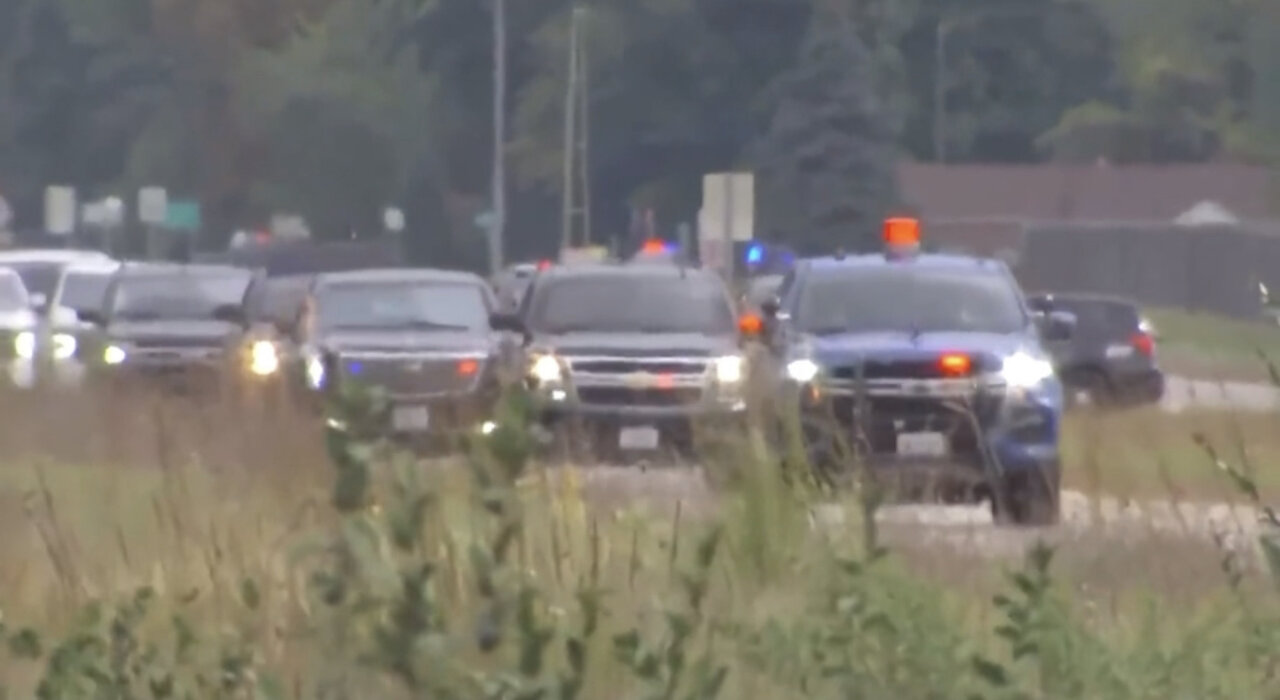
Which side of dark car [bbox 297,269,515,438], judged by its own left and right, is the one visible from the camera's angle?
front

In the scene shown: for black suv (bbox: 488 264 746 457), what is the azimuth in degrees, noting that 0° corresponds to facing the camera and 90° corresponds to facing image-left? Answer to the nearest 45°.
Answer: approximately 0°

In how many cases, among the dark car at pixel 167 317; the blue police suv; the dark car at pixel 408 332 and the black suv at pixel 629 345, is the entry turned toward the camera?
4

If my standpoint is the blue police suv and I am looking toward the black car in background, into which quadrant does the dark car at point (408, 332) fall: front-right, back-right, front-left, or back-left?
front-left

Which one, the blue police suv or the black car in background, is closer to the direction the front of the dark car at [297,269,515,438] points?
the blue police suv

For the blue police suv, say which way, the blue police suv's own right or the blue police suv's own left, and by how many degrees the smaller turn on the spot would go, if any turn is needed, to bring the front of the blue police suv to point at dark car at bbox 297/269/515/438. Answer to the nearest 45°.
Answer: approximately 135° to the blue police suv's own right

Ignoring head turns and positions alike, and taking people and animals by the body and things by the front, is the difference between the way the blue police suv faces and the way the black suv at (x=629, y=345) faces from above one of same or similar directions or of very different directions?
same or similar directions

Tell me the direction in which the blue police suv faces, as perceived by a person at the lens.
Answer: facing the viewer

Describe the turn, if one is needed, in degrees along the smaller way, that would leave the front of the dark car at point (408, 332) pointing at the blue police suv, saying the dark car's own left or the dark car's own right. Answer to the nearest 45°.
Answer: approximately 45° to the dark car's own left
